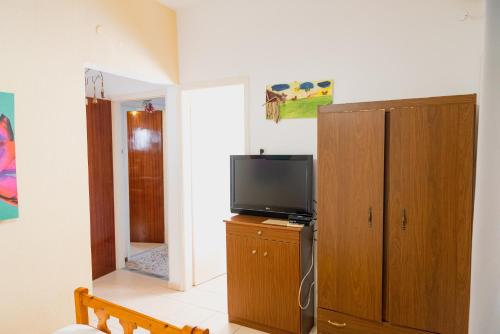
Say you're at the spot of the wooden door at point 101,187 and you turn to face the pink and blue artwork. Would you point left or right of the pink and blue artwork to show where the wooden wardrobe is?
left

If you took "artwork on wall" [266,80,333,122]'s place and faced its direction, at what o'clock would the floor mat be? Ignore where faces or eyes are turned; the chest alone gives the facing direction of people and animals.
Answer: The floor mat is roughly at 4 o'clock from the artwork on wall.

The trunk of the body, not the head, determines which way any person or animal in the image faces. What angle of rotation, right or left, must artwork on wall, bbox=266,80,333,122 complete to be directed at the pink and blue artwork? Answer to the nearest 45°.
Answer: approximately 45° to its right

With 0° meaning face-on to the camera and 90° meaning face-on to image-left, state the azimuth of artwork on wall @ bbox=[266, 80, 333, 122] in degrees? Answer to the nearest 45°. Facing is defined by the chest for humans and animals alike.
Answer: approximately 0°

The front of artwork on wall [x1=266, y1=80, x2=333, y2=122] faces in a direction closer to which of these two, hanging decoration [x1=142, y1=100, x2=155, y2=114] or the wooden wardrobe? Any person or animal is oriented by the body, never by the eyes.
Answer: the wooden wardrobe

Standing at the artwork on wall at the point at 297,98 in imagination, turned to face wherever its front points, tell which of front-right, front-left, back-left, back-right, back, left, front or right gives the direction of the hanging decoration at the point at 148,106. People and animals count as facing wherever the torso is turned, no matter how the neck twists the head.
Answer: back-right

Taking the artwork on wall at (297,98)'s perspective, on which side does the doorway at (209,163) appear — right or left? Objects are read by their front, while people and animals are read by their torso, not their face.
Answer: on its right

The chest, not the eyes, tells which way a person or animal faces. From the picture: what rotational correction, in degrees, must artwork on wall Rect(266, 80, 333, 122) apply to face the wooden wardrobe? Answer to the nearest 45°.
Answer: approximately 45° to its left

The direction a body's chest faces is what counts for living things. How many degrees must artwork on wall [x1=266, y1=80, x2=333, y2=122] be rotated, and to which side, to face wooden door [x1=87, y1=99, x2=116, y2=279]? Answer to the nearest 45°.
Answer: approximately 90° to its right
